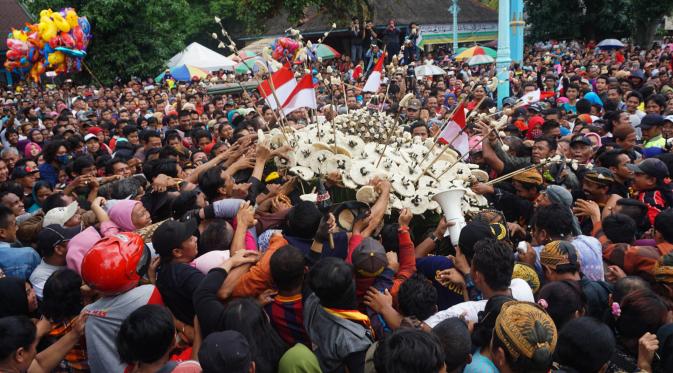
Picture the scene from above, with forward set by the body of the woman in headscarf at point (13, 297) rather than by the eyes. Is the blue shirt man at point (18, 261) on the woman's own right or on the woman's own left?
on the woman's own left

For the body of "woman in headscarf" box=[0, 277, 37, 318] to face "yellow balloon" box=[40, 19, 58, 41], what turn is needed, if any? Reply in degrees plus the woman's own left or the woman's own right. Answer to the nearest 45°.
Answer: approximately 90° to the woman's own left

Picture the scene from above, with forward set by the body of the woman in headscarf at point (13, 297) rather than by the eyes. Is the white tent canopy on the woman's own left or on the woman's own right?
on the woman's own left

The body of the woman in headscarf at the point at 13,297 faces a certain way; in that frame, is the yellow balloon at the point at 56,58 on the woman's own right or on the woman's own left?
on the woman's own left

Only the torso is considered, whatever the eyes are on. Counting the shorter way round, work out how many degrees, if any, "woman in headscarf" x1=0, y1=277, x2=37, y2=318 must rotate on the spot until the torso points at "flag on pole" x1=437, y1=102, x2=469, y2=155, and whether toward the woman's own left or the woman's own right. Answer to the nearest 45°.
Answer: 0° — they already face it

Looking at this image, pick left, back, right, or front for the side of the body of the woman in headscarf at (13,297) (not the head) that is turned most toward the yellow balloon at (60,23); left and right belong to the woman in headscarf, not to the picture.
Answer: left

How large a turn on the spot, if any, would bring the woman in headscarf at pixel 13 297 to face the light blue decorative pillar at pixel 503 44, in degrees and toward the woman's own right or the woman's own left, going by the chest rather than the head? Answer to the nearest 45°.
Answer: approximately 45° to the woman's own left

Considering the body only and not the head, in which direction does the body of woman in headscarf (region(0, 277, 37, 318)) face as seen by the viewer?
to the viewer's right

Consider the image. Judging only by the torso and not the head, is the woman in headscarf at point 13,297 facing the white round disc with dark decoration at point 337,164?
yes

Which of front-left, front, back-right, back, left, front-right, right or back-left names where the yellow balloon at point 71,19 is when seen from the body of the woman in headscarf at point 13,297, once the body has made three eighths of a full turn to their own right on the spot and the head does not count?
back-right

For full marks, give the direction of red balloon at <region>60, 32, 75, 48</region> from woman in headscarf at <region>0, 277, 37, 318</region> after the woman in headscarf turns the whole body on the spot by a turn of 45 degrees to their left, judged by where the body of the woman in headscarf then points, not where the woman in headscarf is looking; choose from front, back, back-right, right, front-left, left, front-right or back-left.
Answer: front-left

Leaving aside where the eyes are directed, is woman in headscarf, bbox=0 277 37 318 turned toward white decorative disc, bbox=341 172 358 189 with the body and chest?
yes
